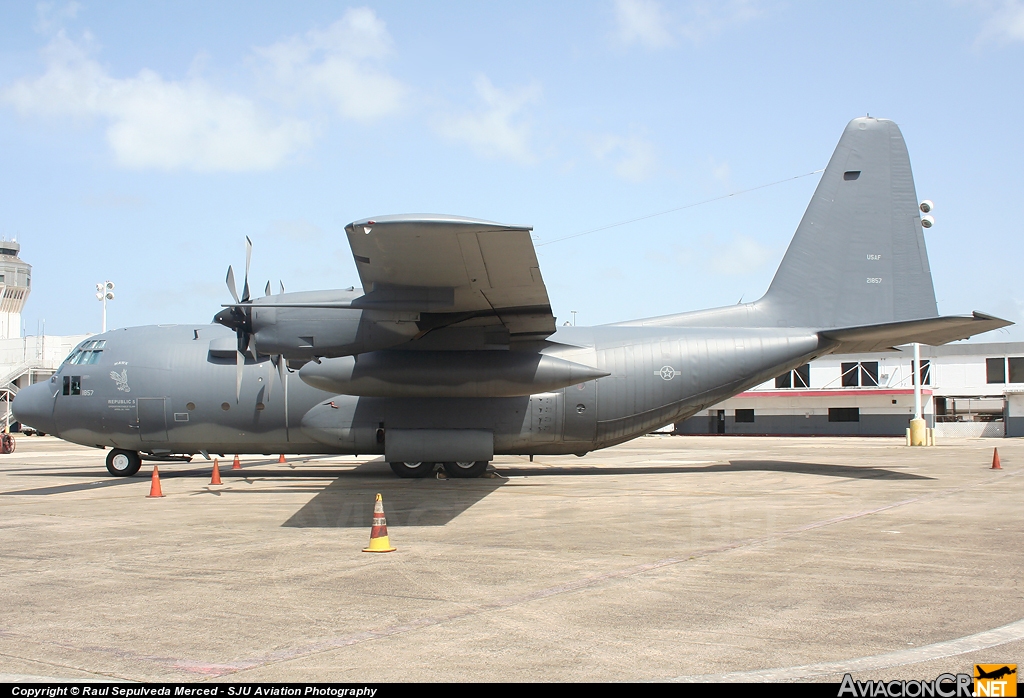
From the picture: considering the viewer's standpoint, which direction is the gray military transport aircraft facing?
facing to the left of the viewer

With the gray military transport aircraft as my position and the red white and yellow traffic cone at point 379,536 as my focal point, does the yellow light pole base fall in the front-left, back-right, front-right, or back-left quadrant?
back-left

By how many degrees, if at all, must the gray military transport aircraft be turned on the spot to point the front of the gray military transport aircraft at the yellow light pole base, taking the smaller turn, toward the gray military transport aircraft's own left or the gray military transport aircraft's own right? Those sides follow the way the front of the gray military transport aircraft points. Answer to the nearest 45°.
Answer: approximately 135° to the gray military transport aircraft's own right

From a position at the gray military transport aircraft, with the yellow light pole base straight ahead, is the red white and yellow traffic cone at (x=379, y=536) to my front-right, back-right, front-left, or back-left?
back-right

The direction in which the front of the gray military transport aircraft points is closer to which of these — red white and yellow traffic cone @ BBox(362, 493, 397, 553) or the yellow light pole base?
the red white and yellow traffic cone

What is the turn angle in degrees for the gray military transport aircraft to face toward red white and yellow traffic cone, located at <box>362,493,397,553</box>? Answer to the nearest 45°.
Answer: approximately 90° to its left
